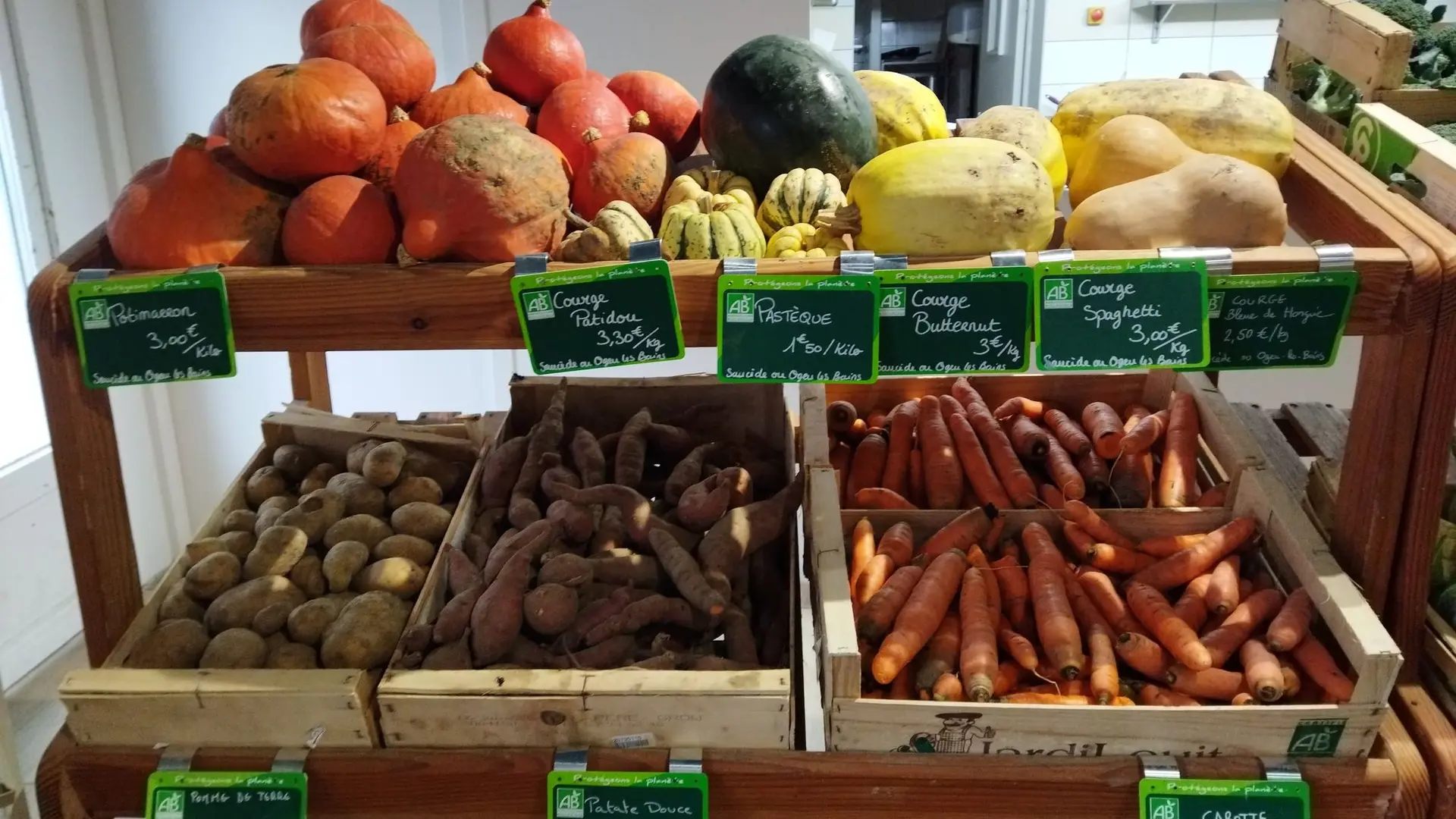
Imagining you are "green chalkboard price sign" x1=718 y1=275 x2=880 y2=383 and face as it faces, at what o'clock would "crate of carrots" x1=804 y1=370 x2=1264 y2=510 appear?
The crate of carrots is roughly at 7 o'clock from the green chalkboard price sign.

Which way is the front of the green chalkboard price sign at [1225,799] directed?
toward the camera

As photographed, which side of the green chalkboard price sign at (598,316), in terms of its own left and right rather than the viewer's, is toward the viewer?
front

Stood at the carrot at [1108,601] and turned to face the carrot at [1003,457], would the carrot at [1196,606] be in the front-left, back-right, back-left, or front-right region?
back-right

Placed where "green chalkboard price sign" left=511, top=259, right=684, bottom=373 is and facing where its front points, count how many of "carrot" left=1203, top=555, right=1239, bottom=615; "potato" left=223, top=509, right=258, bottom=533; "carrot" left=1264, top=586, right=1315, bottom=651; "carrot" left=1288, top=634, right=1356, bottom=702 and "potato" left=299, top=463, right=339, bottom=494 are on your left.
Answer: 3

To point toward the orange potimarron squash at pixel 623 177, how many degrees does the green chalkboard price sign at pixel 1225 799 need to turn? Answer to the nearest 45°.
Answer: approximately 90° to its right

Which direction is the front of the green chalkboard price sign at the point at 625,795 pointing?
toward the camera

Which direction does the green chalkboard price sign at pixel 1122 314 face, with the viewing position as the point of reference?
facing the viewer

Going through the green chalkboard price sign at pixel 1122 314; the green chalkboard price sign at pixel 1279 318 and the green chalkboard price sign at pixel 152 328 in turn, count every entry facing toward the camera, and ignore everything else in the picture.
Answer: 3

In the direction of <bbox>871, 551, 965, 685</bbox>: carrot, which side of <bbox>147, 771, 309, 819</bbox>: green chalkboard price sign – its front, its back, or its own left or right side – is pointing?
left
